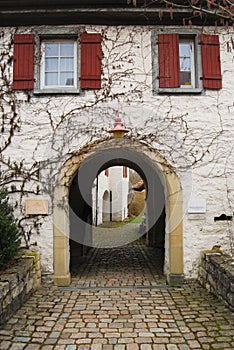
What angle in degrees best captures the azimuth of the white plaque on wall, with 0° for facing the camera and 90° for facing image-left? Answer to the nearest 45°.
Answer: approximately 0°
